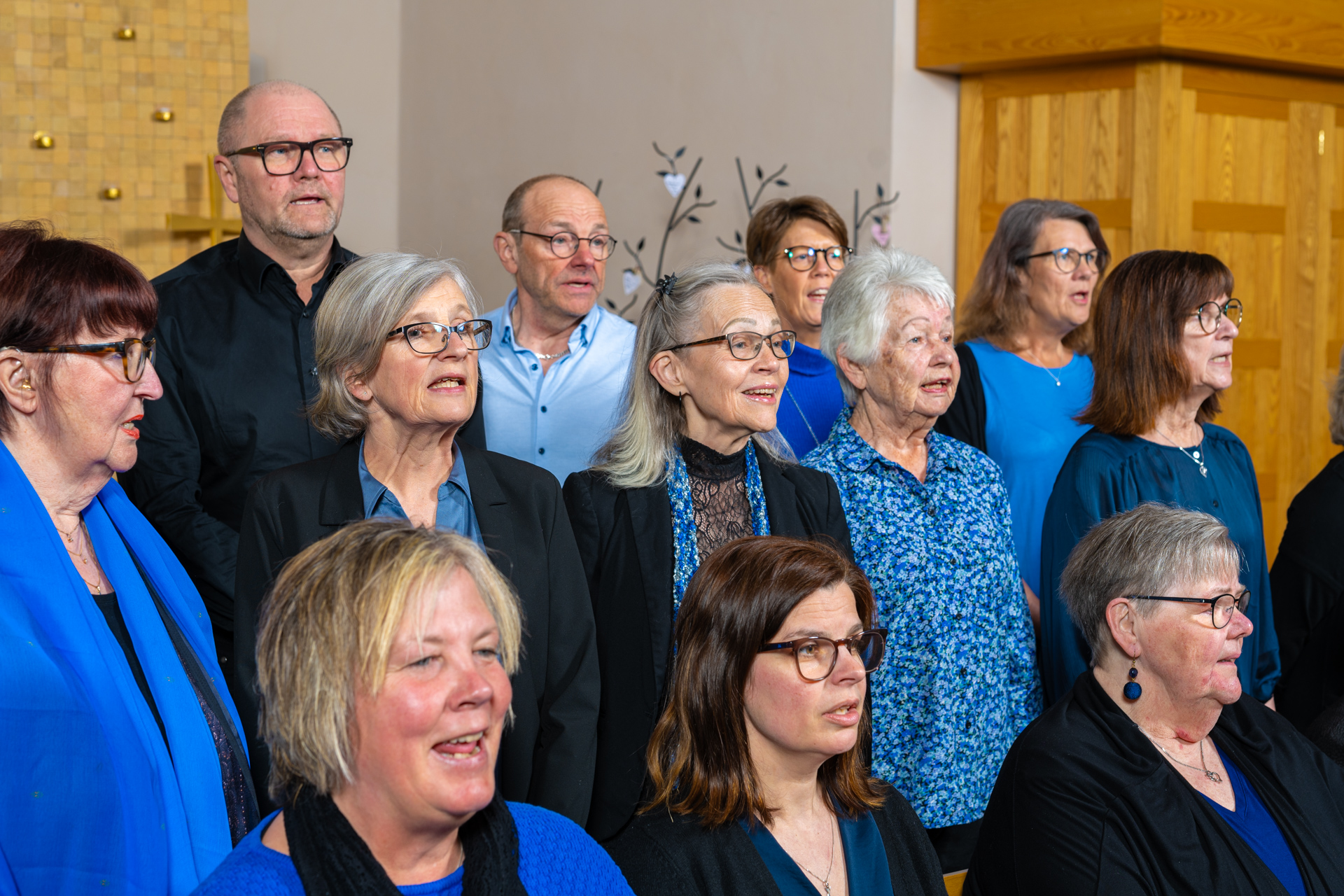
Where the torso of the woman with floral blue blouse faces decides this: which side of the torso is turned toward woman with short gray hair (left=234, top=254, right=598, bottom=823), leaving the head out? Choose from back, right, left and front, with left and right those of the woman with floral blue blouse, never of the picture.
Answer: right

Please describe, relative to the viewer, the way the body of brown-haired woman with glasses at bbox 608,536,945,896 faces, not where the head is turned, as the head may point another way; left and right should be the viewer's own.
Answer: facing the viewer and to the right of the viewer

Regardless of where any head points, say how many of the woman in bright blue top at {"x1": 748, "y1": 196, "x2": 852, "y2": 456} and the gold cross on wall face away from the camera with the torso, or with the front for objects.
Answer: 0

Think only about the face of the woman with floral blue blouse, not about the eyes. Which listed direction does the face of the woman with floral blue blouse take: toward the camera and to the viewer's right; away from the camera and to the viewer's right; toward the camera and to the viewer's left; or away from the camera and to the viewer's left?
toward the camera and to the viewer's right

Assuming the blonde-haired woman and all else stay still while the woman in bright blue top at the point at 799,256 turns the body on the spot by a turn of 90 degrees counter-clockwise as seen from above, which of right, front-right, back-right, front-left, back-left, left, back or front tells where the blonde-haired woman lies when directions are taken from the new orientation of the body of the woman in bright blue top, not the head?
back-right

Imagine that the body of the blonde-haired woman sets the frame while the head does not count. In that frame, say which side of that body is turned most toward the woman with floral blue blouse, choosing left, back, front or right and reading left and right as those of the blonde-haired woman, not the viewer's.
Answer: left

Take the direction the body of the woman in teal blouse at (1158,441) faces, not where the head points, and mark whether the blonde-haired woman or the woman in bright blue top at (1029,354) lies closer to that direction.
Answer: the blonde-haired woman

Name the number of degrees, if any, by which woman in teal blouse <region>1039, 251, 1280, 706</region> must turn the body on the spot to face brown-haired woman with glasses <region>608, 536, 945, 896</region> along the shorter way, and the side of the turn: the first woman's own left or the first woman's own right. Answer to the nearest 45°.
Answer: approximately 45° to the first woman's own right

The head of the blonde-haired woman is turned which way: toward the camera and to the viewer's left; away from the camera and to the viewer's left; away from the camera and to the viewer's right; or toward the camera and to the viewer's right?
toward the camera and to the viewer's right
